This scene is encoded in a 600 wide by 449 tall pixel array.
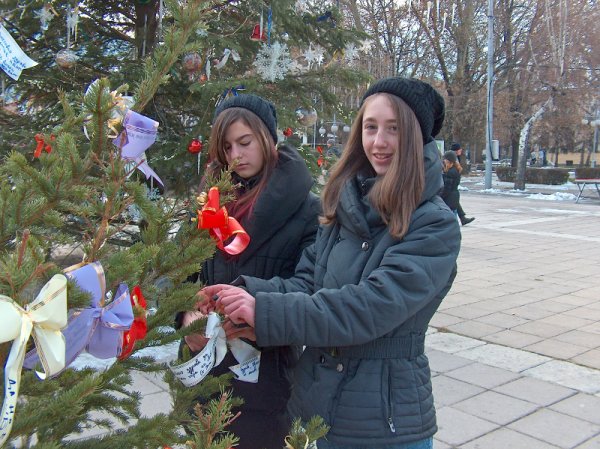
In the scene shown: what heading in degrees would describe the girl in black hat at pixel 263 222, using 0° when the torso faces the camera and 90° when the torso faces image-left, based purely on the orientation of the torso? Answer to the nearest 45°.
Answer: approximately 45°

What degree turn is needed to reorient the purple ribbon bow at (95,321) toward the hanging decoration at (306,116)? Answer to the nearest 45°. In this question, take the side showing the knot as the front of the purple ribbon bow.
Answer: approximately 135° to its left

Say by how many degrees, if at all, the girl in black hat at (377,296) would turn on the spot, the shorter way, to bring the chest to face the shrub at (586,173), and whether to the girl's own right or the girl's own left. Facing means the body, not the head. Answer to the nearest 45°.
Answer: approximately 180°

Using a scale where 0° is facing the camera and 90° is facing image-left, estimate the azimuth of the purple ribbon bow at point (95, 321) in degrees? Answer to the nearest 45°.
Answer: approximately 0°

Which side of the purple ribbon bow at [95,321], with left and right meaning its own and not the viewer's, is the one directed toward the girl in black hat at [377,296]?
left

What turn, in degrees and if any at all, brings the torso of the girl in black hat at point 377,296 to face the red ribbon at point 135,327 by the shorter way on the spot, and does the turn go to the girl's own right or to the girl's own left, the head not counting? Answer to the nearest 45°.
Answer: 0° — they already face it

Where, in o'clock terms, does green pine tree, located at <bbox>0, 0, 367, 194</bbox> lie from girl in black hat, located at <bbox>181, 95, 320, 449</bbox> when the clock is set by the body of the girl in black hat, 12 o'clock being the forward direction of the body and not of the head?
The green pine tree is roughly at 4 o'clock from the girl in black hat.
